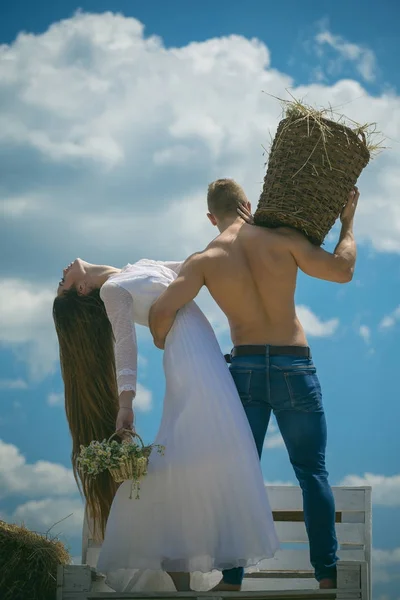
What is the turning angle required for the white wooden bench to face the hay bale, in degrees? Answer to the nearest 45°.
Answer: approximately 90° to its right

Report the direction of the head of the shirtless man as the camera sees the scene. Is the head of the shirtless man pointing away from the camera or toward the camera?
away from the camera

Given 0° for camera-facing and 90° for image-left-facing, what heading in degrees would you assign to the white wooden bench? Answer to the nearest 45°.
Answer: approximately 0°

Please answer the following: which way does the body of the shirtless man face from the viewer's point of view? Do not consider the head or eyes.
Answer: away from the camera
